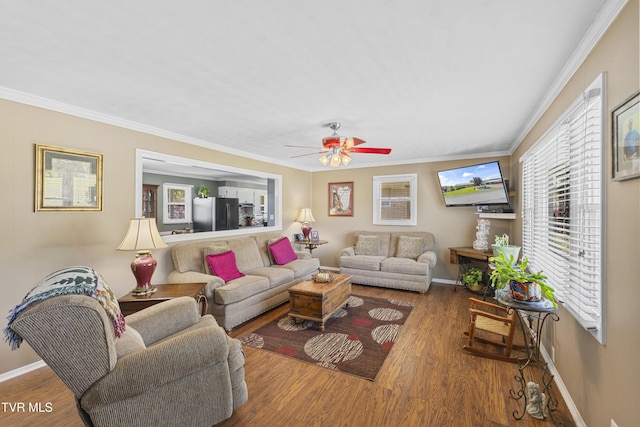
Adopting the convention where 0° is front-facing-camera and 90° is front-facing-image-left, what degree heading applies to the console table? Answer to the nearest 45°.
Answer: approximately 45°

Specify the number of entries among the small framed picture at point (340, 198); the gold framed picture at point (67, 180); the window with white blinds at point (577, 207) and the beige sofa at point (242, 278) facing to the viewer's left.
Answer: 1

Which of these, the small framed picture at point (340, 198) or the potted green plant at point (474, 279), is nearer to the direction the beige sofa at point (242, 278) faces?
the potted green plant

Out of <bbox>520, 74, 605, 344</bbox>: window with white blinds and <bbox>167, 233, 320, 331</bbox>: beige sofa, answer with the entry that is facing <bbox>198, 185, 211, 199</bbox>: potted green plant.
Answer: the window with white blinds

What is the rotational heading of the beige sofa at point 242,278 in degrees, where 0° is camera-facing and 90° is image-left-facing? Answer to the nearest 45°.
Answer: approximately 315°

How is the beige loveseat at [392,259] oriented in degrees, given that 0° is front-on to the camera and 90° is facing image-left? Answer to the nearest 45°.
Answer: approximately 45°

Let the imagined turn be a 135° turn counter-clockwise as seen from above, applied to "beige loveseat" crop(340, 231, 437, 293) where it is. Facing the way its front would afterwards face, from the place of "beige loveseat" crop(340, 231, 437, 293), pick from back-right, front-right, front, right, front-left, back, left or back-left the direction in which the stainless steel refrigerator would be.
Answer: back

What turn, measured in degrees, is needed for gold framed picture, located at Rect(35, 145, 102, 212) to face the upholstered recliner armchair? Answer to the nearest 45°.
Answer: approximately 45° to its right

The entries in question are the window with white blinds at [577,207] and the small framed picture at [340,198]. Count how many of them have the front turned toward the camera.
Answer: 1

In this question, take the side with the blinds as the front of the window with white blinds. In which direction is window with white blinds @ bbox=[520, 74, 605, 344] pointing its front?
to the viewer's left

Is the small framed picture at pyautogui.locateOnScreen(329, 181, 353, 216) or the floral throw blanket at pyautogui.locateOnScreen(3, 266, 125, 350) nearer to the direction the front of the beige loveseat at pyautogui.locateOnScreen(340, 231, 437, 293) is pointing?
the floral throw blanket

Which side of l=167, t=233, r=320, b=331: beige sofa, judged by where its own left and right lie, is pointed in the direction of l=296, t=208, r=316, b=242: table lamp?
left

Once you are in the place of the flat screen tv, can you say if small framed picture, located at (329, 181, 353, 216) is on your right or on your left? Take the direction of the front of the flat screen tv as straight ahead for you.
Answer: on your right

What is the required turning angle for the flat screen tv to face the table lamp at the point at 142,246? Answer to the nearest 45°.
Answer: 0° — it already faces it
